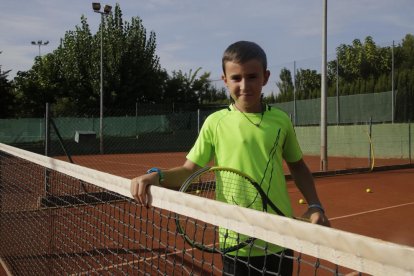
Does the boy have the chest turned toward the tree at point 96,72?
no

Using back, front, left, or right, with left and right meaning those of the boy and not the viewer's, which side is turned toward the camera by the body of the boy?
front

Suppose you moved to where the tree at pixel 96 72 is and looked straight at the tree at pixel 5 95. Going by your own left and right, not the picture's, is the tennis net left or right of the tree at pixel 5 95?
left

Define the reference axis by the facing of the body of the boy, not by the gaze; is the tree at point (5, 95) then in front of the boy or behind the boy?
behind

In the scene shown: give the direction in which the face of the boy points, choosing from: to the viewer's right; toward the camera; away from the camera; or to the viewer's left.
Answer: toward the camera
